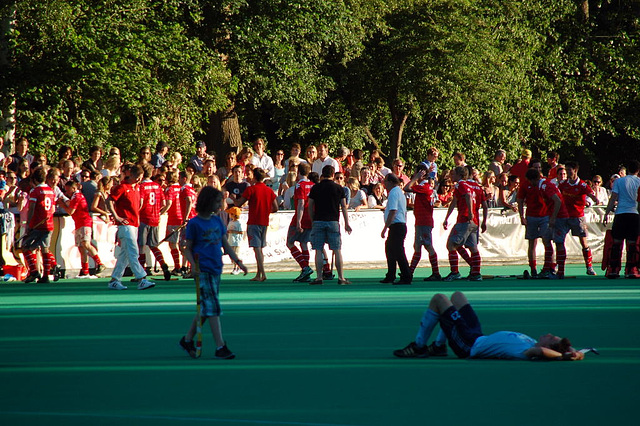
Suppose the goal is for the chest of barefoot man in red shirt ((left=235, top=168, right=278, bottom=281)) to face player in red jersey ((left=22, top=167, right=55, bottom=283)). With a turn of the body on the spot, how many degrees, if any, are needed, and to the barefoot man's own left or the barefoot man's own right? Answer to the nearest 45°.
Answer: approximately 90° to the barefoot man's own left

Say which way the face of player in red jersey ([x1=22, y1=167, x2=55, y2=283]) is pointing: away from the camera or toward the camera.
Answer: away from the camera

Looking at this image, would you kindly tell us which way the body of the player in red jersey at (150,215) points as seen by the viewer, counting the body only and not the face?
away from the camera

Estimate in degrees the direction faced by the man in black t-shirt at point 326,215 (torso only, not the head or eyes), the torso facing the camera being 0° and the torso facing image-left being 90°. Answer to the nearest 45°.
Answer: approximately 180°

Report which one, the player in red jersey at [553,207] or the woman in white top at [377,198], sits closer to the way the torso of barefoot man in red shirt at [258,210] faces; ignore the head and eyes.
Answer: the woman in white top

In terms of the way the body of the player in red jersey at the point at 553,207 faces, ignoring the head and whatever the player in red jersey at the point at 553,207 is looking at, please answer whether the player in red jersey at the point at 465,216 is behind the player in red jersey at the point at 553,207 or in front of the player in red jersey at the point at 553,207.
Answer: in front

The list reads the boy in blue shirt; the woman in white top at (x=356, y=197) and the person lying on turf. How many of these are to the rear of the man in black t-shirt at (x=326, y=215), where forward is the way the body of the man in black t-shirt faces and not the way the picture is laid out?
2

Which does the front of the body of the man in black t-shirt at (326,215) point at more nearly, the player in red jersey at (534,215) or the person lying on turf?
the player in red jersey

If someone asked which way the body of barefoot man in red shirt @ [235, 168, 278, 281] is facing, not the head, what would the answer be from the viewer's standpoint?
away from the camera
